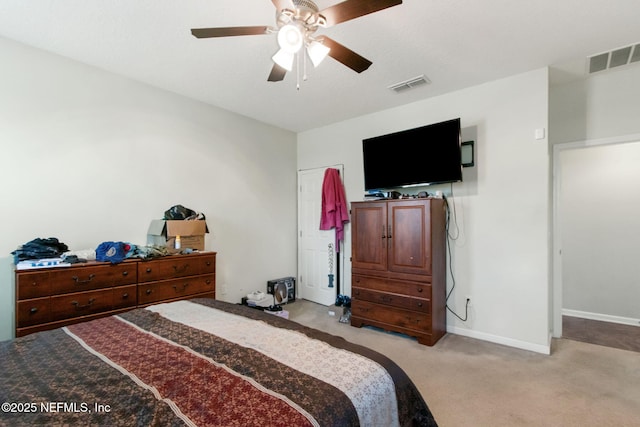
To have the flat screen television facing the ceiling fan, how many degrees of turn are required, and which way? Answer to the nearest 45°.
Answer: approximately 45° to its left

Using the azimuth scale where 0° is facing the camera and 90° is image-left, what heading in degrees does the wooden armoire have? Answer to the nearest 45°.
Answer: approximately 45°

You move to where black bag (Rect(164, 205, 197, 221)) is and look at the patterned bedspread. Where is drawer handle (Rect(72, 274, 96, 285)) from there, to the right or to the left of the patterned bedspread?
right

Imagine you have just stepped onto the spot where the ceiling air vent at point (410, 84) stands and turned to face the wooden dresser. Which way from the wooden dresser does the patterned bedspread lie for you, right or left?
left

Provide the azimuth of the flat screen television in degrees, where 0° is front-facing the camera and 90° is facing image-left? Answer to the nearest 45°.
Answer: approximately 45°

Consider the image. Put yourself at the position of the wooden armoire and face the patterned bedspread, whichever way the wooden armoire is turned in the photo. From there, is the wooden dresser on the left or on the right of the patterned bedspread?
right
